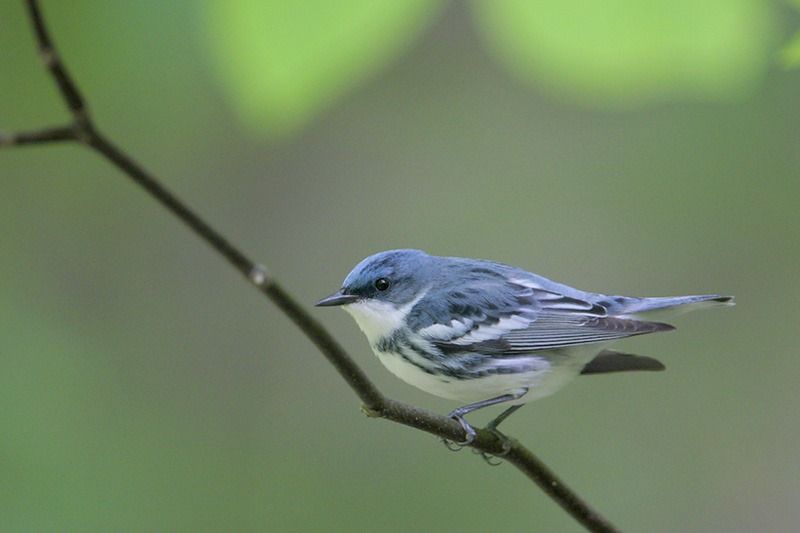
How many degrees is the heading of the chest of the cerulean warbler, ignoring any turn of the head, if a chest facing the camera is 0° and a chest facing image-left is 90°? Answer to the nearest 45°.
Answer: approximately 90°
